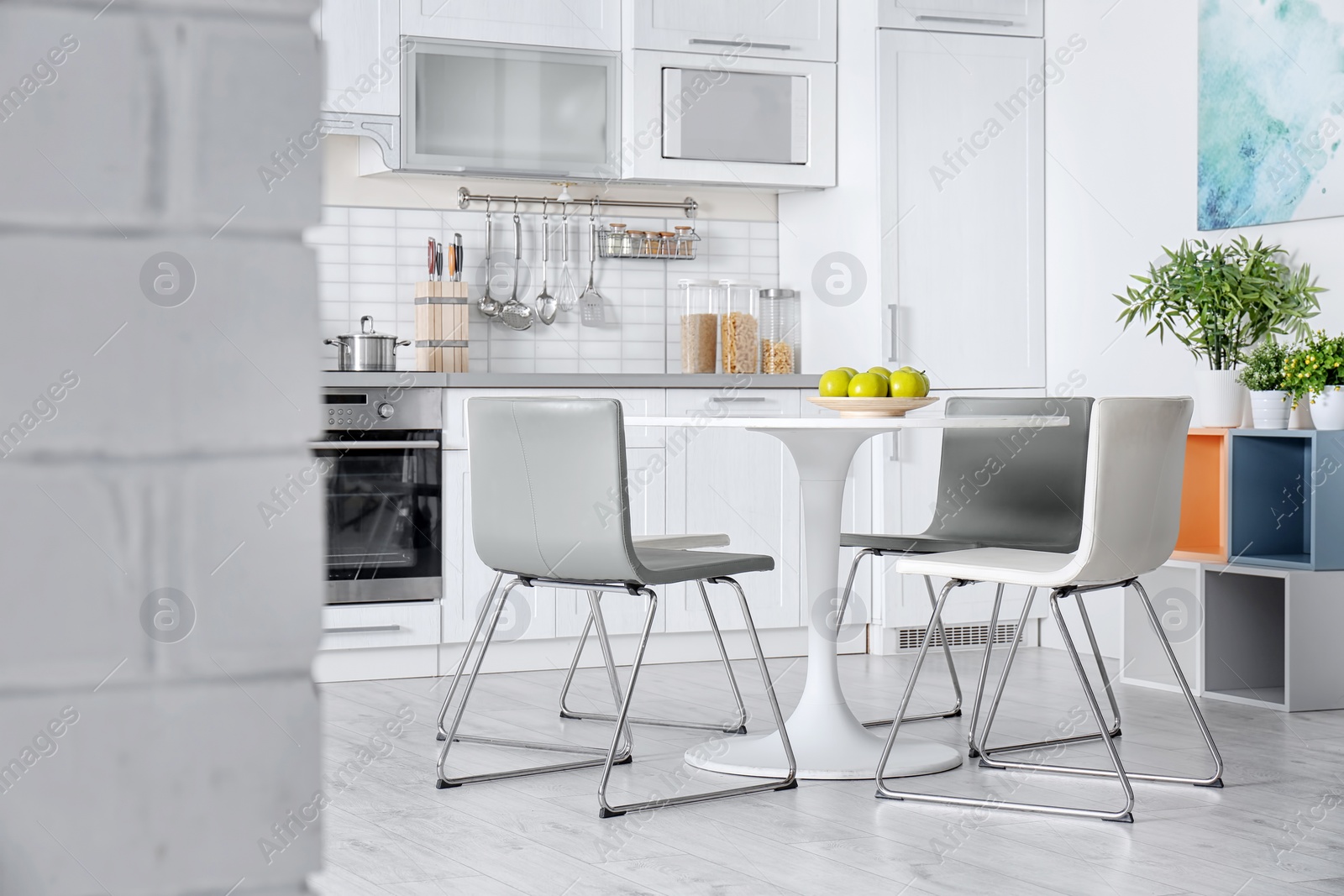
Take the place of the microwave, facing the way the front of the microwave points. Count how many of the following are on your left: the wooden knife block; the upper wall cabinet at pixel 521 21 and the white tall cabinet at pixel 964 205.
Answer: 1

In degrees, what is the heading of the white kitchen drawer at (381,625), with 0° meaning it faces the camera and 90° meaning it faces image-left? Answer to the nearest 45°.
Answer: approximately 0°

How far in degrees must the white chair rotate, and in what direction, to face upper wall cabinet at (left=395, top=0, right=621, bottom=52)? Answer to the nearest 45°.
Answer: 0° — it already faces it

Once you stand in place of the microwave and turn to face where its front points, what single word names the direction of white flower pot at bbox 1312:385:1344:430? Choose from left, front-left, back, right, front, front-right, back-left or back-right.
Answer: front-left

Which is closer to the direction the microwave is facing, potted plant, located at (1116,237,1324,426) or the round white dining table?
the round white dining table

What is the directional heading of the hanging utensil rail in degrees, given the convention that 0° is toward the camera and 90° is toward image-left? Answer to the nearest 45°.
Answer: approximately 0°

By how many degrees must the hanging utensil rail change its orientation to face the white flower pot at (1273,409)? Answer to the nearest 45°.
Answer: approximately 45° to its left

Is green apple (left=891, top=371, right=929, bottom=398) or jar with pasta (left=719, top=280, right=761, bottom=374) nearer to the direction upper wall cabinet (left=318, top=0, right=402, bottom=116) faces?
the green apple

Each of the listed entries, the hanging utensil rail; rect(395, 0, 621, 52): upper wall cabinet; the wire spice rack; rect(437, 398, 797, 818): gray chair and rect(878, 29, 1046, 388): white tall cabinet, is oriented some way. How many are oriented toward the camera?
4

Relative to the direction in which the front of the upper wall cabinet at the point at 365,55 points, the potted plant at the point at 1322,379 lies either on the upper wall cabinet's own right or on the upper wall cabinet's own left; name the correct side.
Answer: on the upper wall cabinet's own left
